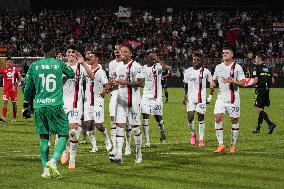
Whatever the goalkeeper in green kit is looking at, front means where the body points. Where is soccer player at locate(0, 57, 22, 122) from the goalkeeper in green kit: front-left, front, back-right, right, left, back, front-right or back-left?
front

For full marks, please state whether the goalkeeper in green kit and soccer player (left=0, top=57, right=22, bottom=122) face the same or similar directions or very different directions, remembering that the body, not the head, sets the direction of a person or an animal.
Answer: very different directions

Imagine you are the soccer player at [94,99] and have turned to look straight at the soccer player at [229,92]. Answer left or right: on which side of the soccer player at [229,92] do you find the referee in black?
left

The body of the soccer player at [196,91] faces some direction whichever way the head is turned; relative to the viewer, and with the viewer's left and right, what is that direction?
facing the viewer

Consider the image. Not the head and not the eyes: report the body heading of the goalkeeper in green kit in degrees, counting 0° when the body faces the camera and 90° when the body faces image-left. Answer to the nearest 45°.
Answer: approximately 180°

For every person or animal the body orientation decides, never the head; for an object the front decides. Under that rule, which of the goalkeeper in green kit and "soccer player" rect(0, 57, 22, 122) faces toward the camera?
the soccer player

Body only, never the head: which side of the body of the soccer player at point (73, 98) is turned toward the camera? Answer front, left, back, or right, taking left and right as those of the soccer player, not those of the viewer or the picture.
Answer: front

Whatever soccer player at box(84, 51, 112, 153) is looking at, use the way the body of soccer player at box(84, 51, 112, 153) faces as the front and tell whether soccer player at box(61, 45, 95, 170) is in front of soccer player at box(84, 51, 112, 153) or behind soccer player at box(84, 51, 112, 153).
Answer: in front

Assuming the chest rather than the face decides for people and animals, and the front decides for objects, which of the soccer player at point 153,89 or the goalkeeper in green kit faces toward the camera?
the soccer player

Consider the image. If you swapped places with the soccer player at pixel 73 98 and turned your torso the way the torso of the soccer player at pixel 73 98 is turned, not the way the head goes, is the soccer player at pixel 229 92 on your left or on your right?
on your left

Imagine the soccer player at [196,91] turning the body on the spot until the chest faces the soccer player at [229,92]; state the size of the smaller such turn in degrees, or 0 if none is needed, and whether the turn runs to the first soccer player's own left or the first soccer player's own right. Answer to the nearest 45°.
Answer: approximately 45° to the first soccer player's own left

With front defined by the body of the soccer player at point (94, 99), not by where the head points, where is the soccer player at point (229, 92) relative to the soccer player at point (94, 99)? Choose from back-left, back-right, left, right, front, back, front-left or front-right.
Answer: back-left
